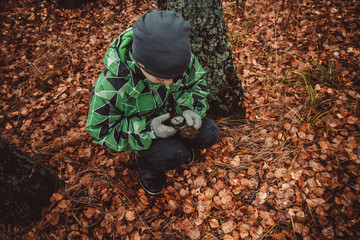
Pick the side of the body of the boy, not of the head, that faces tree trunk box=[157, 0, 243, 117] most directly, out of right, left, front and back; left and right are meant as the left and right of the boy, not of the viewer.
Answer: left

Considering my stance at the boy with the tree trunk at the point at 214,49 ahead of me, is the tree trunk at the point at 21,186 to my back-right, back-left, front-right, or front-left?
back-left

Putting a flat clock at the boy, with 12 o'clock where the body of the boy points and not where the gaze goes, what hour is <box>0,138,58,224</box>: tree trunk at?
The tree trunk is roughly at 4 o'clock from the boy.

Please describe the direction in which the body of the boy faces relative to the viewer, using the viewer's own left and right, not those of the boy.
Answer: facing the viewer and to the right of the viewer

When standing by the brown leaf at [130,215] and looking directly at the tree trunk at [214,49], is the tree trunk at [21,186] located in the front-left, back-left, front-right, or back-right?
back-left
